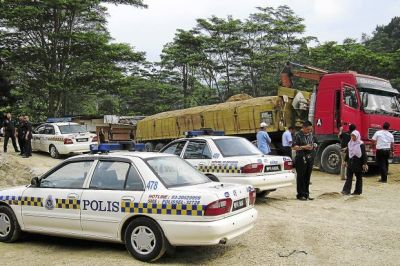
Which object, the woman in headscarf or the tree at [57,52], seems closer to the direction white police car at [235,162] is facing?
the tree

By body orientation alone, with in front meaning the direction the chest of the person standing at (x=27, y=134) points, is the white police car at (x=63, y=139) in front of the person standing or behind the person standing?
behind

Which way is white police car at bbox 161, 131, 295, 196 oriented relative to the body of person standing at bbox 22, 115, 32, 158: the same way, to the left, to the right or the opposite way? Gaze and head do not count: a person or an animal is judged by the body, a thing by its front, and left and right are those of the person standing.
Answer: the opposite way

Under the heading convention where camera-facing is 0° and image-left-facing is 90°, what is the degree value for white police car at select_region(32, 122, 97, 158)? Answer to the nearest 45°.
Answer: approximately 135°

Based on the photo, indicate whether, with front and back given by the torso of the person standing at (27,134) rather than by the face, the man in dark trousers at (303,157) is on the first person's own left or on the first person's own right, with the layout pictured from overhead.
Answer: on the first person's own left

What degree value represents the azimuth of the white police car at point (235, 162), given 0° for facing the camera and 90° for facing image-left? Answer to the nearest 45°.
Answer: approximately 135°

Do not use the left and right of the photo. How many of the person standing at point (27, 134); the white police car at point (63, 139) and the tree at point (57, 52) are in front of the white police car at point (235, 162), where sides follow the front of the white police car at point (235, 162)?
3

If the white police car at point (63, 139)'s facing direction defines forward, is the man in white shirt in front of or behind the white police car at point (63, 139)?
behind

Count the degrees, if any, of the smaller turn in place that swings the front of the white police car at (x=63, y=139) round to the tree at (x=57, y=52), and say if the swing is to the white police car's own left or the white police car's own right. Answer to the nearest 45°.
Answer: approximately 45° to the white police car's own right
